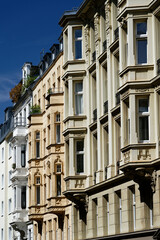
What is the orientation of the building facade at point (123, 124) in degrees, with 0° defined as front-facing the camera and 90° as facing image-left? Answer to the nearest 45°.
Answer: approximately 45°
